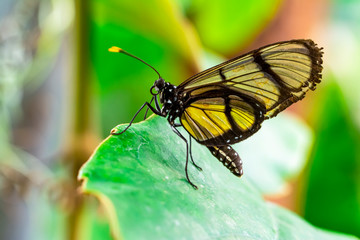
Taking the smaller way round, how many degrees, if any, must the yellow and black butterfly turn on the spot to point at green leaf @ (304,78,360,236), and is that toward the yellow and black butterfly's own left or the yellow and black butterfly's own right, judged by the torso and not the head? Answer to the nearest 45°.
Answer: approximately 135° to the yellow and black butterfly's own right

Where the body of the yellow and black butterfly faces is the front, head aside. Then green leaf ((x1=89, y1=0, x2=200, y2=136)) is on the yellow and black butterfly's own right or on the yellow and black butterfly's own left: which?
on the yellow and black butterfly's own right

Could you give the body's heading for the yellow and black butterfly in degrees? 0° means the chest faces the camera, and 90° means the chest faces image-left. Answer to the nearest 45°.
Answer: approximately 90°

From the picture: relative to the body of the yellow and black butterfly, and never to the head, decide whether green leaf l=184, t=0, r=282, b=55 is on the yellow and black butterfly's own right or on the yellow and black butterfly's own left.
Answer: on the yellow and black butterfly's own right
